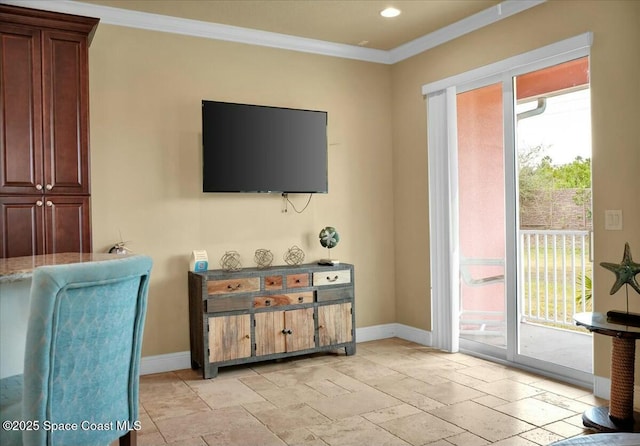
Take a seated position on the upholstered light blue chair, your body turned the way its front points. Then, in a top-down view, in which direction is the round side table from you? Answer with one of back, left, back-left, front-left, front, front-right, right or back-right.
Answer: back-right

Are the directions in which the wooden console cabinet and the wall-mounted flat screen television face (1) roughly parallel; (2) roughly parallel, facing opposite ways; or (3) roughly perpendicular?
roughly parallel

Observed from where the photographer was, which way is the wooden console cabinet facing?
facing the viewer and to the right of the viewer

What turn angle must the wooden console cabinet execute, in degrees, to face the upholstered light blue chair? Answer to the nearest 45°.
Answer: approximately 45° to its right

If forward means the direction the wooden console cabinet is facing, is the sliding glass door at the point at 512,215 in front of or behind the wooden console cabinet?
in front

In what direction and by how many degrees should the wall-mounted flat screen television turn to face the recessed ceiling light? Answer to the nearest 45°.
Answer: approximately 45° to its left

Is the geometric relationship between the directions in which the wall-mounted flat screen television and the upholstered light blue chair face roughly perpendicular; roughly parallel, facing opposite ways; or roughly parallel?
roughly parallel, facing opposite ways

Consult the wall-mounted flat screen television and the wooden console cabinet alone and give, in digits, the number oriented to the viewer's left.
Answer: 0

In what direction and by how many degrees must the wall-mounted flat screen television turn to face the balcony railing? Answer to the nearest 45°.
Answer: approximately 45° to its left

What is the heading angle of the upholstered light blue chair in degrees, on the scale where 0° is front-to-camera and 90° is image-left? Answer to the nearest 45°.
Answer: approximately 135°
